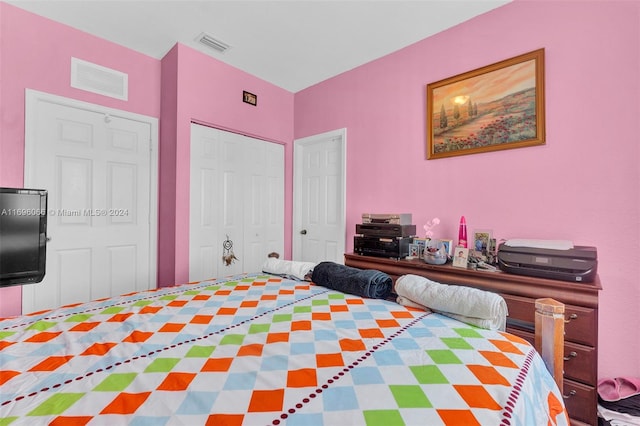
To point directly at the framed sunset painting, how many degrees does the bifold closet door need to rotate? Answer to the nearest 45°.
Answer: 0° — it already faces it

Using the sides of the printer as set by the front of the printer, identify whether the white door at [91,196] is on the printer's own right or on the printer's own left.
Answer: on the printer's own right

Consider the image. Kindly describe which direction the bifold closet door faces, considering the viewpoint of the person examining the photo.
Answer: facing the viewer and to the right of the viewer

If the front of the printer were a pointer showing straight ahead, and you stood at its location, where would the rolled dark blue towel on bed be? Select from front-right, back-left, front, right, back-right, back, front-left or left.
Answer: front-right

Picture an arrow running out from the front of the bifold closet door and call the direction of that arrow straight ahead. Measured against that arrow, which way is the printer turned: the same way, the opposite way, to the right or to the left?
to the right

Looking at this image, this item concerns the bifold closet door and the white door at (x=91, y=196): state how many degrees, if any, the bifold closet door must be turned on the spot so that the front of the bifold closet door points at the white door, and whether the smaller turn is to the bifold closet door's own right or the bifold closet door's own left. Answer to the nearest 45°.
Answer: approximately 135° to the bifold closet door's own right

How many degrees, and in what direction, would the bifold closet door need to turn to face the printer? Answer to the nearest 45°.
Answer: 0° — it already faces it

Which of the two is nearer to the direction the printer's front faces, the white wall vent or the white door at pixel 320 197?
the white wall vent

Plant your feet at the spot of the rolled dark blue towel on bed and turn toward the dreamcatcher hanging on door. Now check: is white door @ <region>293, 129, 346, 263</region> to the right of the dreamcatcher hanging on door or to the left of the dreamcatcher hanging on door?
right

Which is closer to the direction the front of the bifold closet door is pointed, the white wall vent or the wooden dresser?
the wooden dresser
